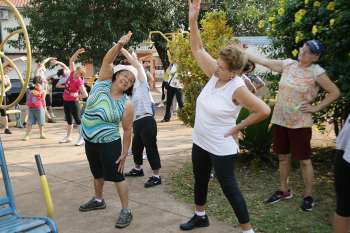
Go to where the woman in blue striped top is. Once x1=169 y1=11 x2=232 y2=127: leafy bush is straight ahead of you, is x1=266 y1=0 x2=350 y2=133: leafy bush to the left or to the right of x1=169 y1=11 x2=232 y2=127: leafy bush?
right

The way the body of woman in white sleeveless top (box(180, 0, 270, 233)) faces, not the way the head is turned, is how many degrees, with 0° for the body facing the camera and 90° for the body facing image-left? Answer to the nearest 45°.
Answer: approximately 45°

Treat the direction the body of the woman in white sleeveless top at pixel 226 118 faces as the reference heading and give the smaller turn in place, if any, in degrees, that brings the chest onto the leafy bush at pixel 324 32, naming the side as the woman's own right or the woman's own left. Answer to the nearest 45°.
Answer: approximately 180°

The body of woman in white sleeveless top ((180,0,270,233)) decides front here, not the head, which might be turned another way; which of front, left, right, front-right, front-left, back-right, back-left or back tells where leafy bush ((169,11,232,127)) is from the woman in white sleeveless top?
back-right

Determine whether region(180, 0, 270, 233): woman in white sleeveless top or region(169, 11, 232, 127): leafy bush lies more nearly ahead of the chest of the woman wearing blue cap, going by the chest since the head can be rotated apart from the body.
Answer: the woman in white sleeveless top

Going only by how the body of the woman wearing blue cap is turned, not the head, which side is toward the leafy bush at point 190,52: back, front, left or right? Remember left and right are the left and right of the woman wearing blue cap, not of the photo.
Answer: right

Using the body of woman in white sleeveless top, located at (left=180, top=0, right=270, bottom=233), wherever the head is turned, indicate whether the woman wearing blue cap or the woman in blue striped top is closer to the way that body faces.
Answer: the woman in blue striped top
